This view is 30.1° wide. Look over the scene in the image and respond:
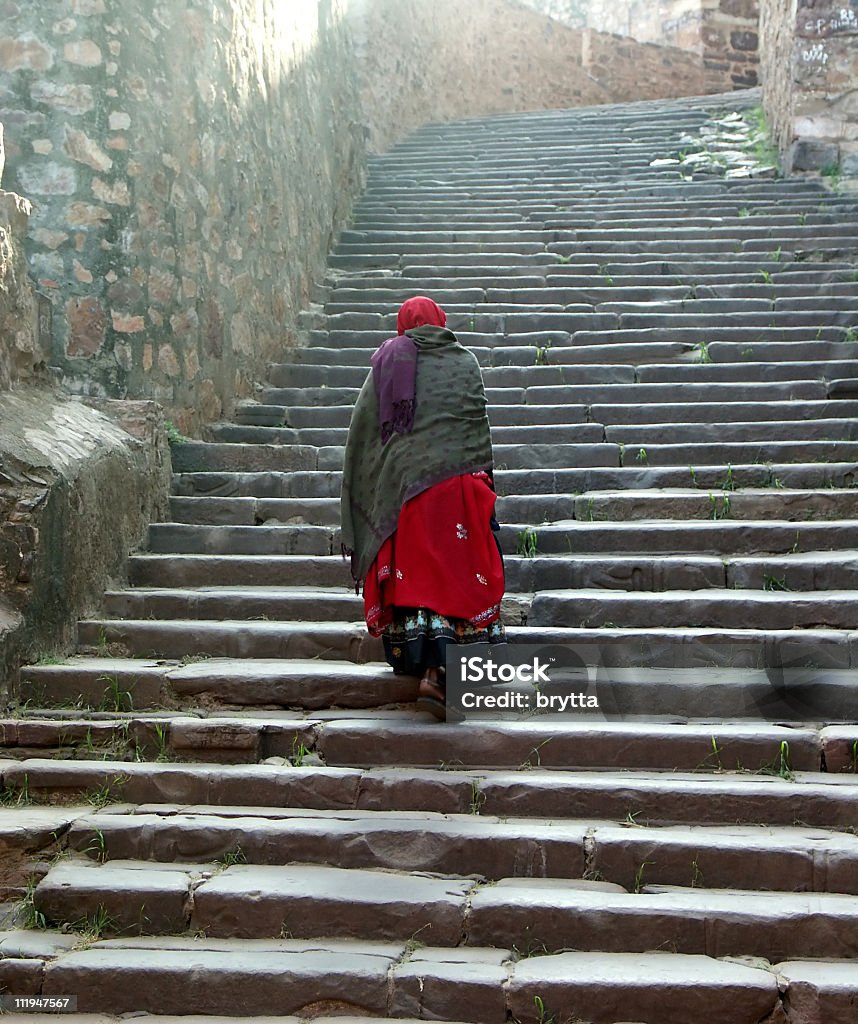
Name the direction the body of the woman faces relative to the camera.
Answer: away from the camera

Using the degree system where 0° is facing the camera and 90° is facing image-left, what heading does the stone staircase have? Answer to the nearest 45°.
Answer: approximately 0°

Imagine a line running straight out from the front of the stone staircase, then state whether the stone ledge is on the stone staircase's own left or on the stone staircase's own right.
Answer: on the stone staircase's own right

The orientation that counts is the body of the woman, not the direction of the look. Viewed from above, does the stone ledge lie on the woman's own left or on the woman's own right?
on the woman's own left
